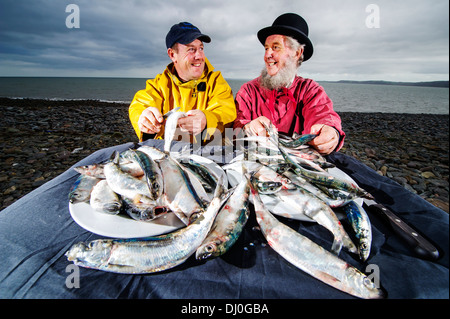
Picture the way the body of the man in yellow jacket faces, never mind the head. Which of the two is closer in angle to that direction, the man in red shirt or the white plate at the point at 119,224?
the white plate

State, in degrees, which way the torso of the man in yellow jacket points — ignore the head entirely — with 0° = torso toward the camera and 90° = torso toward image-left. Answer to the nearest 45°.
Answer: approximately 0°

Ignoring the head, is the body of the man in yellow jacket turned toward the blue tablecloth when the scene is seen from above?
yes

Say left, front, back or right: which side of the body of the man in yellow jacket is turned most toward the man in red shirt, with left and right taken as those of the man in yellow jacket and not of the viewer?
left
